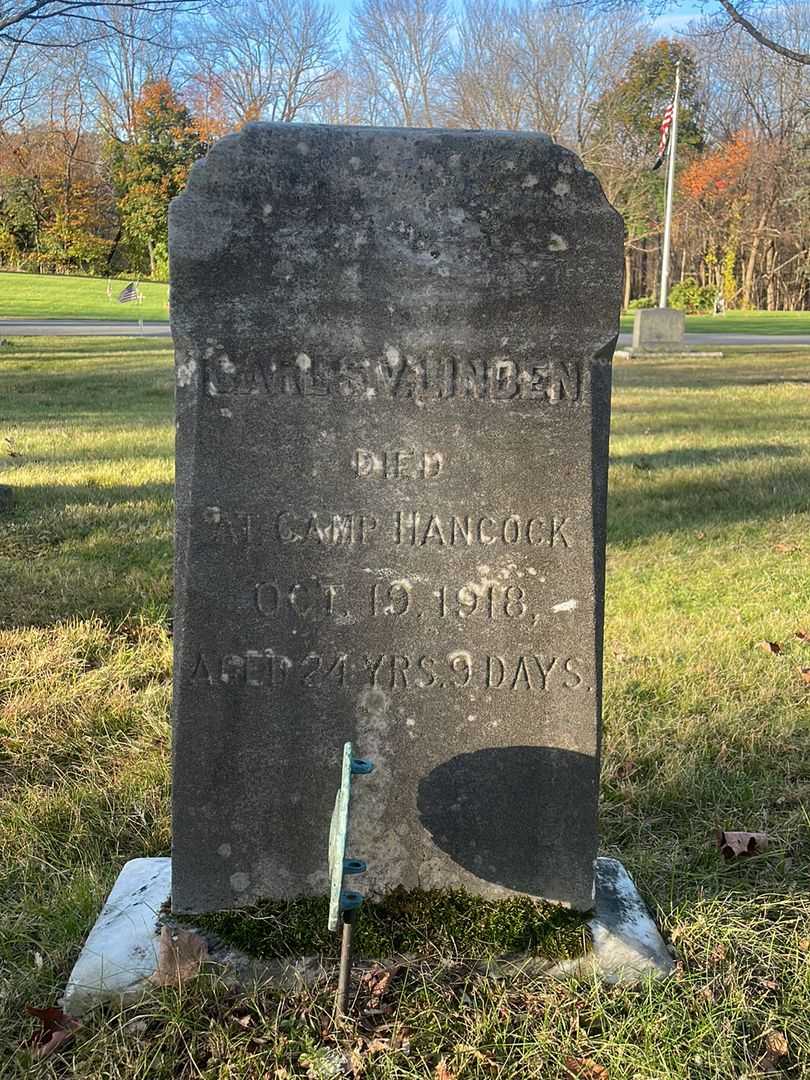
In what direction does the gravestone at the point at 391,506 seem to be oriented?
toward the camera

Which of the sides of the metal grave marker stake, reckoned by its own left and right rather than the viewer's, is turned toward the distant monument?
right

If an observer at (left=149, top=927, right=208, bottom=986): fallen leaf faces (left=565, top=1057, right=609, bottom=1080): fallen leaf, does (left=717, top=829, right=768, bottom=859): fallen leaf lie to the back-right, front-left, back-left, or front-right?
front-left

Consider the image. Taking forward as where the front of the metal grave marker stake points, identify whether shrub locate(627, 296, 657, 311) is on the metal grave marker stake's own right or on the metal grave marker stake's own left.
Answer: on the metal grave marker stake's own right

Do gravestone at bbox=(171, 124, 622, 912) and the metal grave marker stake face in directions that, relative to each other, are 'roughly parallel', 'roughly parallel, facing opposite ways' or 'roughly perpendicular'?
roughly perpendicular

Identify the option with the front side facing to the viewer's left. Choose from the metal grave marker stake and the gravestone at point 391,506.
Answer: the metal grave marker stake

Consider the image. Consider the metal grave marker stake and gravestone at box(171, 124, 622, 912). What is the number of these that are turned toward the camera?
1

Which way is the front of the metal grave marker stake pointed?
to the viewer's left
